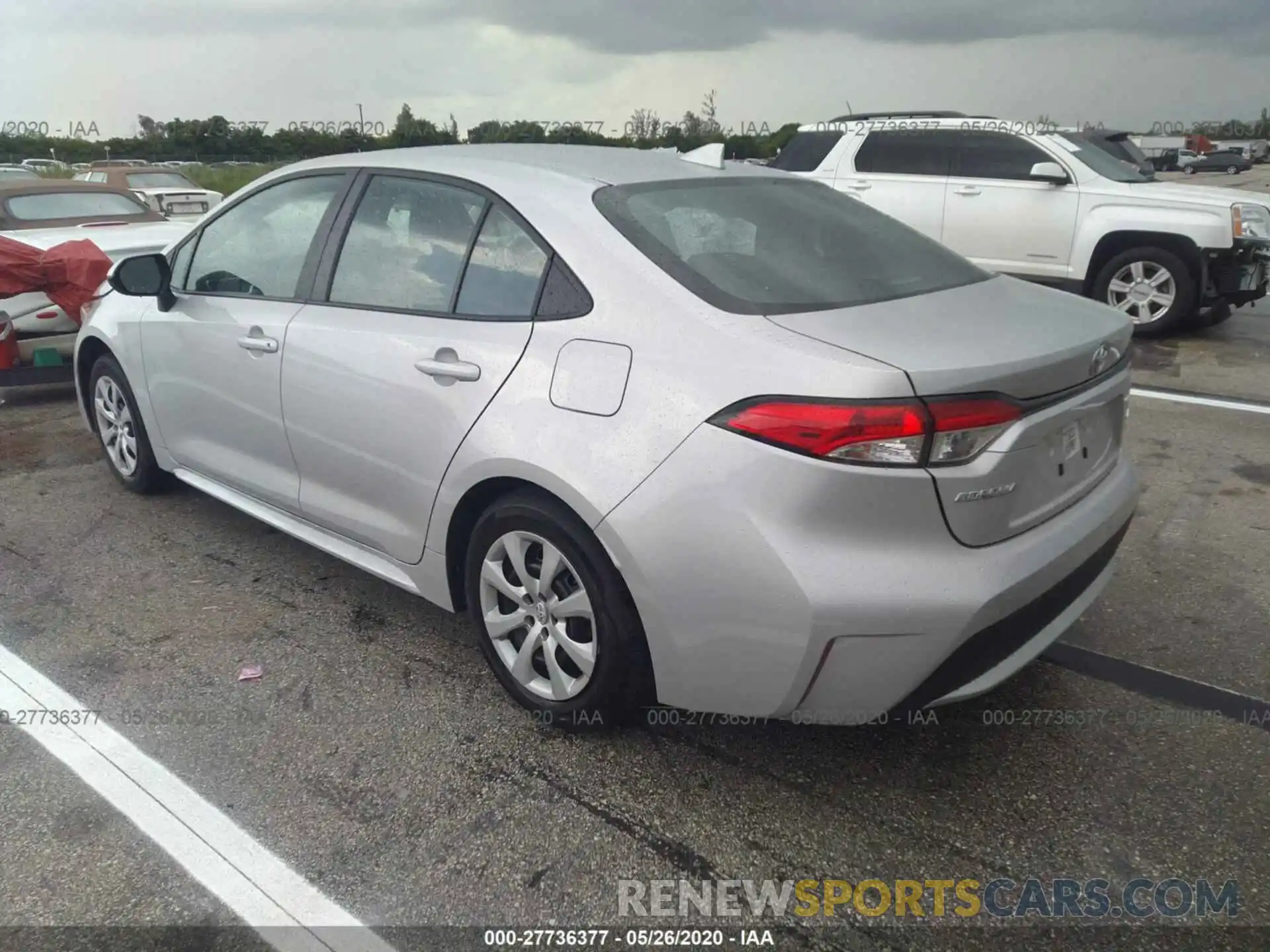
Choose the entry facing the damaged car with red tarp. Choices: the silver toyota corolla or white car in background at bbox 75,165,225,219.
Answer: the silver toyota corolla

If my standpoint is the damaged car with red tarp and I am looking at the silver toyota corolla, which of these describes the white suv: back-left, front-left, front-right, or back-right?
front-left

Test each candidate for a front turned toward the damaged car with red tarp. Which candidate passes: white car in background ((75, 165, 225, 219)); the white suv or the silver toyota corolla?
the silver toyota corolla

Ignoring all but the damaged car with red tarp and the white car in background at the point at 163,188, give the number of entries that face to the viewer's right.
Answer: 0

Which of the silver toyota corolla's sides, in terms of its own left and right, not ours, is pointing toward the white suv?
right

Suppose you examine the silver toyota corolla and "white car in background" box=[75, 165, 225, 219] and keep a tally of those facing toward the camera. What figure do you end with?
0

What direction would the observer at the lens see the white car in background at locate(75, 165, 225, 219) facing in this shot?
facing away from the viewer and to the left of the viewer

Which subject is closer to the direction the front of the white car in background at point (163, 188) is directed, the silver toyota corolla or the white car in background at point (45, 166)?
the white car in background

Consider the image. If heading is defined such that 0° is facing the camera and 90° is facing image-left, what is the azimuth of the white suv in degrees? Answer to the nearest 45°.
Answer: approximately 315°

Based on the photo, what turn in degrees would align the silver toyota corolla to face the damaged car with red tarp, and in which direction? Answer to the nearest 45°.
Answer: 0° — it already faces it

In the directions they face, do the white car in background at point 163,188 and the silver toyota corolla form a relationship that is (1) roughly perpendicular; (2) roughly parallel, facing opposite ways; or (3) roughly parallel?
roughly parallel

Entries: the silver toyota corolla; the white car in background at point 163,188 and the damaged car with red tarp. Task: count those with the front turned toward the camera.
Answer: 0

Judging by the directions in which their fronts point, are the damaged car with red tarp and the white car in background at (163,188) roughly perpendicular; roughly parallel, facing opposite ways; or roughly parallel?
roughly parallel

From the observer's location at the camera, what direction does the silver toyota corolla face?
facing away from the viewer and to the left of the viewer

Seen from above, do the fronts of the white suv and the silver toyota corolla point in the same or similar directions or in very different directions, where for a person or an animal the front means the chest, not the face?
very different directions
